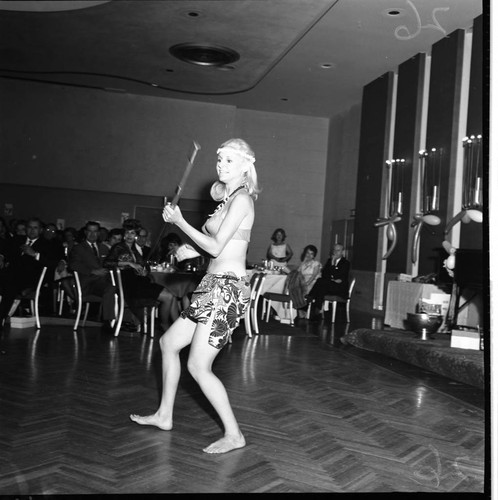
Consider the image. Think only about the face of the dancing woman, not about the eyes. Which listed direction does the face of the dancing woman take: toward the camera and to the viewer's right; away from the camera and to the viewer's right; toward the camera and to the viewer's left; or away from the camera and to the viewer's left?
toward the camera and to the viewer's left

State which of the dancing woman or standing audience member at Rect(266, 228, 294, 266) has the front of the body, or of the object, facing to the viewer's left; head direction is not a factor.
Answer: the dancing woman

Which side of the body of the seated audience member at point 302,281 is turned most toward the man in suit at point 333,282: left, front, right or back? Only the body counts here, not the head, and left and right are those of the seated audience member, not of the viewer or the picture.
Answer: left

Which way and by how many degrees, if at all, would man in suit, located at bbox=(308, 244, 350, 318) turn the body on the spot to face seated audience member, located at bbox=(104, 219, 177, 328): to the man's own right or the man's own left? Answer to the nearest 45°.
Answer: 0° — they already face them

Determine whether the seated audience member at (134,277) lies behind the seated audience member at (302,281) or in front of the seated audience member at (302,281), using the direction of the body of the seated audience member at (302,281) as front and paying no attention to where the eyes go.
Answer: in front

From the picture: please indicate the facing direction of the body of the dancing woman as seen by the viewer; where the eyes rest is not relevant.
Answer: to the viewer's left

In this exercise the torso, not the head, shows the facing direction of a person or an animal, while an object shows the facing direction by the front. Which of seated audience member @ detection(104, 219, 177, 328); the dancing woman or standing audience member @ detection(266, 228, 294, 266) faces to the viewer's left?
the dancing woman

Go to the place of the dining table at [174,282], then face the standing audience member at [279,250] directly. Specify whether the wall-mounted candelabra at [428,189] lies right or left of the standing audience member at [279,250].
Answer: right
